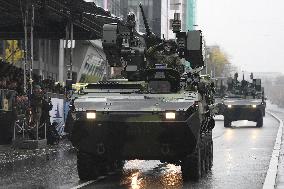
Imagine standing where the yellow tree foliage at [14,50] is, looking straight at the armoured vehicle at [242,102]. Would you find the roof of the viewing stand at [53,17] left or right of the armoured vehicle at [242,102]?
right

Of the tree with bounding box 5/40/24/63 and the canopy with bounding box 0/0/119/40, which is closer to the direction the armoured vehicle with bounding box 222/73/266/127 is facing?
the canopy

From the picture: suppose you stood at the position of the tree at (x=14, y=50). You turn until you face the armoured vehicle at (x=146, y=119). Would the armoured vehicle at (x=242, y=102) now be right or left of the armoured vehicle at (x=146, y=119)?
left

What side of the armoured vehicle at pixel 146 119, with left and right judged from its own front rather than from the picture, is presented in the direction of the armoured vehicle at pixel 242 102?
back

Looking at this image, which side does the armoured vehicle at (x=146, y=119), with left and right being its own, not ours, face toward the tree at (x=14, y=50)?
back

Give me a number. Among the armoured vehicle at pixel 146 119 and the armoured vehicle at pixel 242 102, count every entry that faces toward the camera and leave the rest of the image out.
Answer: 2

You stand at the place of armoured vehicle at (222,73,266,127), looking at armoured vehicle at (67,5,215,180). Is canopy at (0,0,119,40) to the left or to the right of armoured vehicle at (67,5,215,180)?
right
